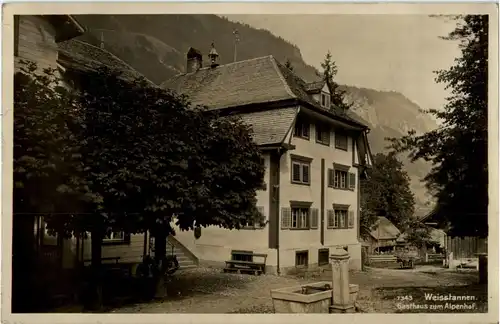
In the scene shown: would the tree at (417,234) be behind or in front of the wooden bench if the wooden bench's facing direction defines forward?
behind

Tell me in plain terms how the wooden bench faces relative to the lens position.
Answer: facing the viewer and to the left of the viewer
